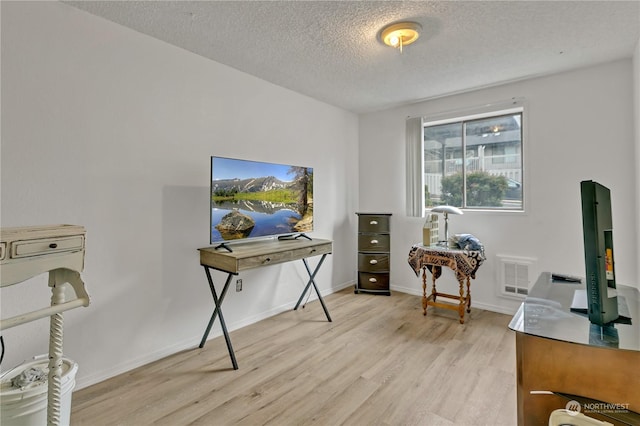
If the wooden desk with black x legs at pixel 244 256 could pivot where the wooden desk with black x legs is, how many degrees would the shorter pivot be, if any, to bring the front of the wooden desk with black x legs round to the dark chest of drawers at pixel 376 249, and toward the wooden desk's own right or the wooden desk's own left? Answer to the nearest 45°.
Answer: approximately 90° to the wooden desk's own left

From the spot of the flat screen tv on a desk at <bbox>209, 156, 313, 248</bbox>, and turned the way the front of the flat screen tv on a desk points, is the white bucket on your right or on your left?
on your right

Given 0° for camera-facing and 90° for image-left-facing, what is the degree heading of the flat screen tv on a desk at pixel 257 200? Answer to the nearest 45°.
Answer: approximately 315°

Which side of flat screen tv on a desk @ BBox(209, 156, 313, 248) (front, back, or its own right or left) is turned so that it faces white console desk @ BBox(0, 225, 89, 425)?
right

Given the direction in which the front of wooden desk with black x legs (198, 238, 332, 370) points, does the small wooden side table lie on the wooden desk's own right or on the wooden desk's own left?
on the wooden desk's own left

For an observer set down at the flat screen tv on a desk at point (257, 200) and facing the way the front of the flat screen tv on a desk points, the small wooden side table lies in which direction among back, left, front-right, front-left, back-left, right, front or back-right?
front-left

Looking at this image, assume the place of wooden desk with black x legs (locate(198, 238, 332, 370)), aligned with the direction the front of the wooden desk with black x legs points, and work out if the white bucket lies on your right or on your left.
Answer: on your right

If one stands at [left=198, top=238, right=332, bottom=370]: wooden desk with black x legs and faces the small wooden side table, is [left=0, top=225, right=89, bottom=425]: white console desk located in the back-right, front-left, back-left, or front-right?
back-right

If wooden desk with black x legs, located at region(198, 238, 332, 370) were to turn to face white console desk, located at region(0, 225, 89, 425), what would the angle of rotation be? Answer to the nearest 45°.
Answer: approximately 90° to its right

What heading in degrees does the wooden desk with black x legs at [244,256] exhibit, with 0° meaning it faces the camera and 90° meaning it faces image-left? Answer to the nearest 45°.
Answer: approximately 315°
